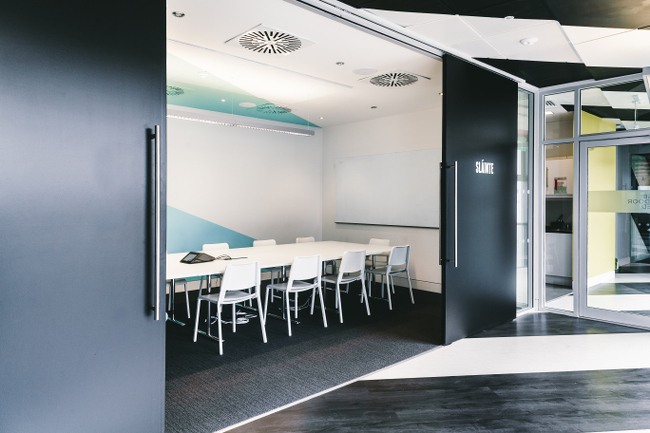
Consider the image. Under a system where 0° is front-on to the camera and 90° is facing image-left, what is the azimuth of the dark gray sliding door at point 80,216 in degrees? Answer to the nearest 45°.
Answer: approximately 0°

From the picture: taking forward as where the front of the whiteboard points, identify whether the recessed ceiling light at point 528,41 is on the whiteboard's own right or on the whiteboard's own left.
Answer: on the whiteboard's own left

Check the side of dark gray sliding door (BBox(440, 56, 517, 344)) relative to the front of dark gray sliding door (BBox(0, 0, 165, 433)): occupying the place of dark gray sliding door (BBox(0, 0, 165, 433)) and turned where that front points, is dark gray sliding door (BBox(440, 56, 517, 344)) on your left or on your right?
on your left

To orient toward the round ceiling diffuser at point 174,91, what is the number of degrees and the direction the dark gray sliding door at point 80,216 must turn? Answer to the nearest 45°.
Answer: approximately 180°
